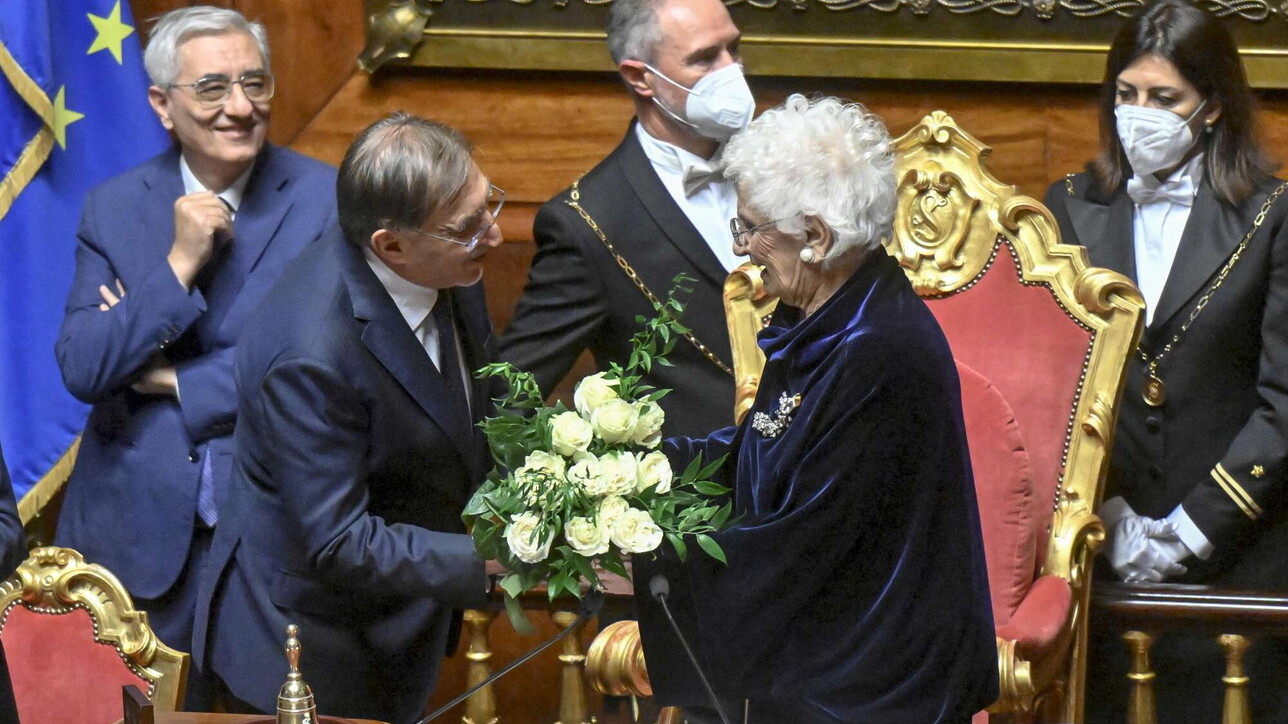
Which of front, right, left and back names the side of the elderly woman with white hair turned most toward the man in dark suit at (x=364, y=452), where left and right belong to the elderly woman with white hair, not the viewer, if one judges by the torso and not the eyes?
front

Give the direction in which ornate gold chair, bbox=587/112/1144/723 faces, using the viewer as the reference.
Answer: facing the viewer and to the left of the viewer

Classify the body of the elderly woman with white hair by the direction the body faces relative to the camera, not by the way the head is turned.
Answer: to the viewer's left

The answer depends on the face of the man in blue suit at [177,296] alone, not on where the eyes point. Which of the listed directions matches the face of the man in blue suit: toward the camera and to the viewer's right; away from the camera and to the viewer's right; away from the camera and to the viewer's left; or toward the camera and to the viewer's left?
toward the camera and to the viewer's right

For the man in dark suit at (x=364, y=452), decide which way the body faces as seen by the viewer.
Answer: to the viewer's right

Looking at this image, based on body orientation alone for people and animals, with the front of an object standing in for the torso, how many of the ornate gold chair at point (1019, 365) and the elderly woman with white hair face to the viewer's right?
0

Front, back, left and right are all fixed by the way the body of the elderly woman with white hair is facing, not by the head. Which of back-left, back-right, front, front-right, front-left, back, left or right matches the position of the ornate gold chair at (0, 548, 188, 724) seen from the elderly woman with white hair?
front

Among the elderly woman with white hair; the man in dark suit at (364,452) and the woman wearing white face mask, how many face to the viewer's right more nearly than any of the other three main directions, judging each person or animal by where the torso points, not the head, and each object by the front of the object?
1

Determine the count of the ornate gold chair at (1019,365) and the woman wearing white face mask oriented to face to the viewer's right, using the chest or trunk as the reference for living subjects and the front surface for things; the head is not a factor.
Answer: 0

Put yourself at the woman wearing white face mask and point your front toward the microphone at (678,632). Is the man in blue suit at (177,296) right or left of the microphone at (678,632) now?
right

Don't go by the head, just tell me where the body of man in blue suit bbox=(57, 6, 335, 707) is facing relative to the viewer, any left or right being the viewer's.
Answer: facing the viewer and to the right of the viewer

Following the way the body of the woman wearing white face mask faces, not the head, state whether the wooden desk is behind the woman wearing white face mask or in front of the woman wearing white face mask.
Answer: in front

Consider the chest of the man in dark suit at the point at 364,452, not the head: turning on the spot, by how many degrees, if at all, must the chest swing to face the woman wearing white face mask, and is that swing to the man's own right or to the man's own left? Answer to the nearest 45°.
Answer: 0° — they already face them

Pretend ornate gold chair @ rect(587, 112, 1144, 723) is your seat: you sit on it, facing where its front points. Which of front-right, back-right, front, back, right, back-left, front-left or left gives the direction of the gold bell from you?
front

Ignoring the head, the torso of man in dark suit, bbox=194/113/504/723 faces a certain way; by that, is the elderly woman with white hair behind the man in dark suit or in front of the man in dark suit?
in front

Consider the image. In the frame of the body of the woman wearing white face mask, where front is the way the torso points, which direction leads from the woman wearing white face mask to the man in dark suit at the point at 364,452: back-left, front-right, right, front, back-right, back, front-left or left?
front

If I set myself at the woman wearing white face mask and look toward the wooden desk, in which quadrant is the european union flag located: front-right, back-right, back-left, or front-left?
front-right

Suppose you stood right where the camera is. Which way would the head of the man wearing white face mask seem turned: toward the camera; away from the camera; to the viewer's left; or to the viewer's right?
to the viewer's right
